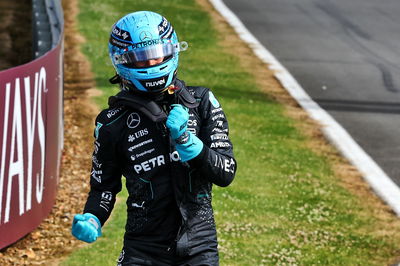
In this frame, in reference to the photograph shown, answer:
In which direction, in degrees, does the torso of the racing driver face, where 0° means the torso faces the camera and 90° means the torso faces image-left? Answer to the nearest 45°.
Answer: approximately 0°

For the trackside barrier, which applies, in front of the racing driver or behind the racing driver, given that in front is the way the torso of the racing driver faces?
behind
